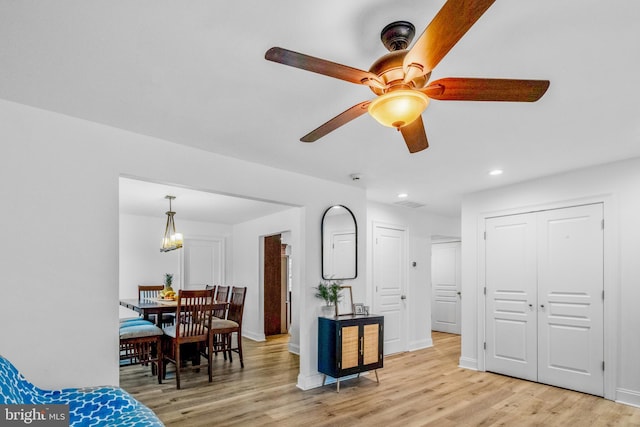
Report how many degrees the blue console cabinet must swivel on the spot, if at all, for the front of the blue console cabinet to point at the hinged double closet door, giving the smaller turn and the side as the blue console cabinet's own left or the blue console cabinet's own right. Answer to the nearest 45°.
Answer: approximately 45° to the blue console cabinet's own left

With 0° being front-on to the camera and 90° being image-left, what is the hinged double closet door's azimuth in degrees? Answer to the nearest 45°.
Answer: approximately 45°

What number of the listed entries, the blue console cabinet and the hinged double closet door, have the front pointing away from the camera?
0

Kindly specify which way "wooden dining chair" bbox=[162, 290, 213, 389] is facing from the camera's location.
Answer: facing away from the viewer and to the left of the viewer

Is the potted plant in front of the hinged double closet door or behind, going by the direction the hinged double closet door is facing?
in front

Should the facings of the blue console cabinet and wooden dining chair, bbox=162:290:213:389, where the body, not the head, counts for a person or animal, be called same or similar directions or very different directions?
very different directions

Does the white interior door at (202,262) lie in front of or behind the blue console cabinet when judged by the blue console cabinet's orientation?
behind

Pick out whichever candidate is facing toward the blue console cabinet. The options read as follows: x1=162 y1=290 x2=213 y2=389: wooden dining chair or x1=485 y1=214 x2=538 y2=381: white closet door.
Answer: the white closet door

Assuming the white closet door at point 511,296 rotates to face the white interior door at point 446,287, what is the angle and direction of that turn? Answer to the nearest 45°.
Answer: approximately 135° to its right

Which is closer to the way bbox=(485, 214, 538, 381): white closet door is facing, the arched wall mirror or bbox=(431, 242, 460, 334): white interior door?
the arched wall mirror

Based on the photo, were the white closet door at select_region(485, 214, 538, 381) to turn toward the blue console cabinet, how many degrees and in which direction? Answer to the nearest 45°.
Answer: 0° — it already faces it
